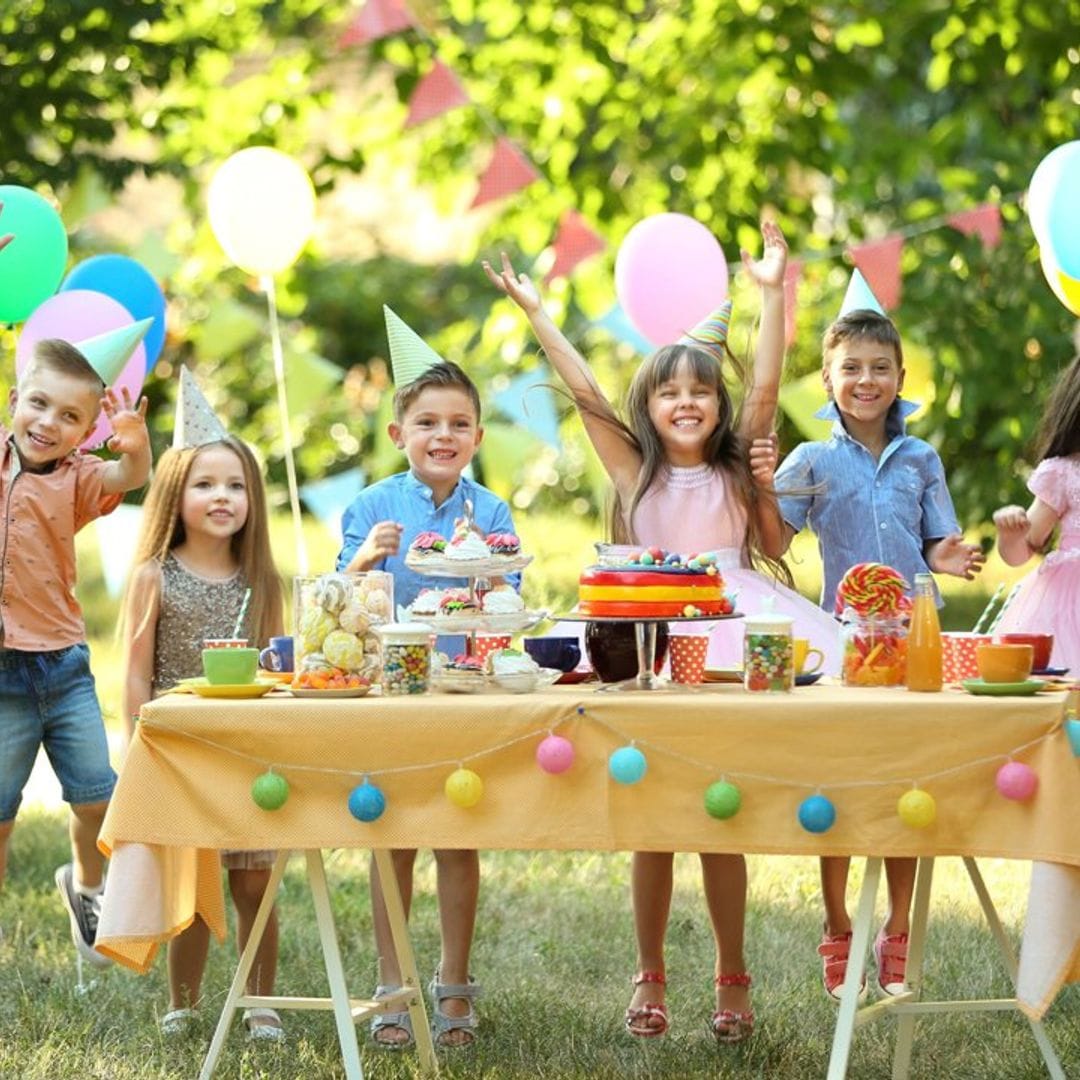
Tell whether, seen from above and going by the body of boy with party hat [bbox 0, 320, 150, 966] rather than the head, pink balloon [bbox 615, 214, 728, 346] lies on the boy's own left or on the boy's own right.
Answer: on the boy's own left

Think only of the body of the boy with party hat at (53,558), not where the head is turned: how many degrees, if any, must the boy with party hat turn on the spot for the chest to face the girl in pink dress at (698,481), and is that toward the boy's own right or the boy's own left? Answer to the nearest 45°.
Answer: approximately 90° to the boy's own left

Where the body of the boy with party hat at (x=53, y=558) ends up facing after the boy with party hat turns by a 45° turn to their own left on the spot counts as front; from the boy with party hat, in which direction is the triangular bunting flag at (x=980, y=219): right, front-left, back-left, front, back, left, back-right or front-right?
left

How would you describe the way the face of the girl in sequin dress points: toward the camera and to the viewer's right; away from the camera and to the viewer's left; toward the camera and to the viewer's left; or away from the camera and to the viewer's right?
toward the camera and to the viewer's right

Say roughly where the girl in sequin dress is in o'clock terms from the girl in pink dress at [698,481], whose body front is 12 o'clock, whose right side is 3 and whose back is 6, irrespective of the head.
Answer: The girl in sequin dress is roughly at 3 o'clock from the girl in pink dress.

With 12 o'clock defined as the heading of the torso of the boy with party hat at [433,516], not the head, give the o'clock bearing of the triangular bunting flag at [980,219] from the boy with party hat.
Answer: The triangular bunting flag is roughly at 7 o'clock from the boy with party hat.

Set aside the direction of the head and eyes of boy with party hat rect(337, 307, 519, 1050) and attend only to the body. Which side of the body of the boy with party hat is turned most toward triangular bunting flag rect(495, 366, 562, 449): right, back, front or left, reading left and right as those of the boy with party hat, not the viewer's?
back

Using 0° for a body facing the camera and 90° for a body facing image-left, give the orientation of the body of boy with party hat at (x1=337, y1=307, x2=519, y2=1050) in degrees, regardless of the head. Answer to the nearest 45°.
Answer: approximately 0°

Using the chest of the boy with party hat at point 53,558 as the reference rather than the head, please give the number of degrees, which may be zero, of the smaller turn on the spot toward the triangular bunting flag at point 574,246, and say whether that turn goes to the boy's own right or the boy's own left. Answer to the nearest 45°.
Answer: approximately 135° to the boy's own left
